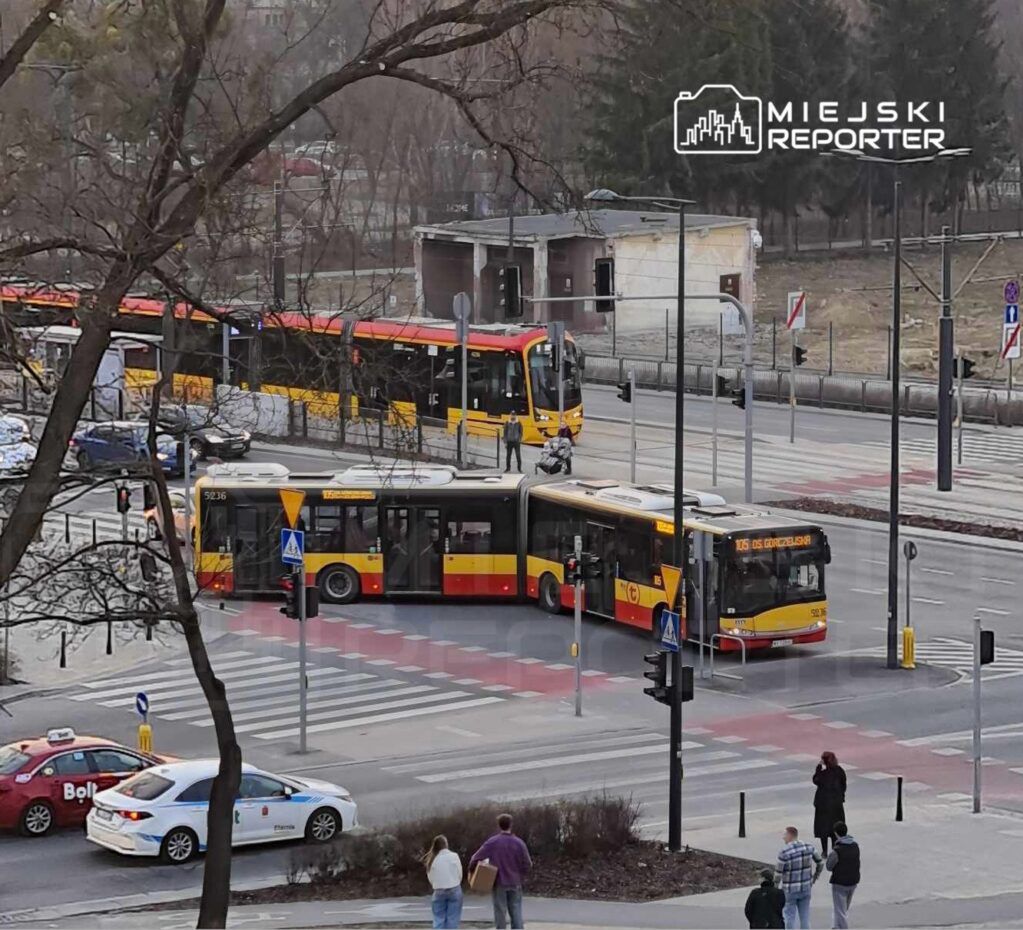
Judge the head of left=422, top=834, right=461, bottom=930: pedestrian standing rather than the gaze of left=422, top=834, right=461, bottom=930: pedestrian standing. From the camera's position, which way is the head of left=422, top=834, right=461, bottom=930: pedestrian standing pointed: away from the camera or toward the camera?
away from the camera

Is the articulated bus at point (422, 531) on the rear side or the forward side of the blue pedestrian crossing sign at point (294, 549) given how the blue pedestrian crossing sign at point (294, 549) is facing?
on the rear side

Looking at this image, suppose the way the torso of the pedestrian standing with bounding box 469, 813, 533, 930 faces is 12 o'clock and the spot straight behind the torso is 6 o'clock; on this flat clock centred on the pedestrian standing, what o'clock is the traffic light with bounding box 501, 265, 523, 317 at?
The traffic light is roughly at 12 o'clock from the pedestrian standing.

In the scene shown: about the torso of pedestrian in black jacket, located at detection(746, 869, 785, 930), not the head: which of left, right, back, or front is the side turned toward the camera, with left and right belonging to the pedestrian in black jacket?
back

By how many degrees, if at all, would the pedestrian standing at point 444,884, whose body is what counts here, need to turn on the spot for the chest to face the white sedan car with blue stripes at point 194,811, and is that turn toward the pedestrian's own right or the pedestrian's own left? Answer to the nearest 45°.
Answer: approximately 45° to the pedestrian's own left

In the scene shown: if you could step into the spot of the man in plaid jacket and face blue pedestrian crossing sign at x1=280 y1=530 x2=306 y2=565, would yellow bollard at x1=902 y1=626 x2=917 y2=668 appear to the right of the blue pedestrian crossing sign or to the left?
right

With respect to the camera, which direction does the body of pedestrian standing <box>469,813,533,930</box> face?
away from the camera

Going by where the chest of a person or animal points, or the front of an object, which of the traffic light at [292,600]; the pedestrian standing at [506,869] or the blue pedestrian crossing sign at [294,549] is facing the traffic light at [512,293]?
the pedestrian standing

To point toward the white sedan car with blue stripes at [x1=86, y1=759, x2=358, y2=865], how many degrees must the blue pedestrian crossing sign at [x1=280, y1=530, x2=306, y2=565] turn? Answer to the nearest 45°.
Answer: approximately 45° to its left

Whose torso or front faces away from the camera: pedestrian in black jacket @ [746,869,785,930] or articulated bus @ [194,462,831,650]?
the pedestrian in black jacket

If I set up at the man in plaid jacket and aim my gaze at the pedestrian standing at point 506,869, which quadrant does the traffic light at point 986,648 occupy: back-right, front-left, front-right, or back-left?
back-right

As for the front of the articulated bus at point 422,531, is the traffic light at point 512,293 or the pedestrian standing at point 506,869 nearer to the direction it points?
the pedestrian standing
